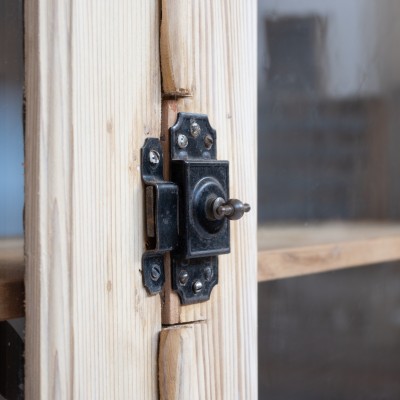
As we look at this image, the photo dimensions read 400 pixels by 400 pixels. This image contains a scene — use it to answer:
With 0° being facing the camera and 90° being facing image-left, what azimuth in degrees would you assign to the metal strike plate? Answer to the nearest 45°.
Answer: approximately 315°
